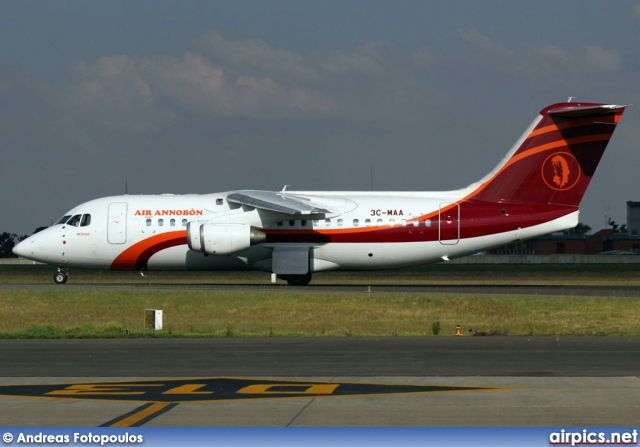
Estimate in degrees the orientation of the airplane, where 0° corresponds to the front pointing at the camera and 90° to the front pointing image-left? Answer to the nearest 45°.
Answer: approximately 90°
